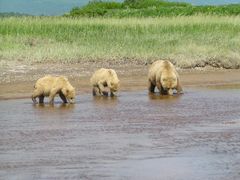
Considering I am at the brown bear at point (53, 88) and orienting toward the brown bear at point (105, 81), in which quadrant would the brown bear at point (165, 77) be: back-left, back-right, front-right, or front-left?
front-right

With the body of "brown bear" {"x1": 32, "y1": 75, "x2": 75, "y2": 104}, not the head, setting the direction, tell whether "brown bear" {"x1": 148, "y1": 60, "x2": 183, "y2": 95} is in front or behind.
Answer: in front

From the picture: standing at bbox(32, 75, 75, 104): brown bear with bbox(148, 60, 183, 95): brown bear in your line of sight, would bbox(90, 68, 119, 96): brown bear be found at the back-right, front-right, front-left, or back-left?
front-left

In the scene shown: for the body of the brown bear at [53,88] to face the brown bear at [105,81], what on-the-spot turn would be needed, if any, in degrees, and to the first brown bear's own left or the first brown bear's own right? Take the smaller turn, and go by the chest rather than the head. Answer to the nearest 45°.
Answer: approximately 45° to the first brown bear's own left

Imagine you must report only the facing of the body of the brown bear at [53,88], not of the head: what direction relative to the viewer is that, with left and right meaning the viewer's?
facing to the right of the viewer

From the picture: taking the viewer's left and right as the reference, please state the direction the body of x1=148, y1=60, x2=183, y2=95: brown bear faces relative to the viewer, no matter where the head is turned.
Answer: facing the viewer and to the right of the viewer

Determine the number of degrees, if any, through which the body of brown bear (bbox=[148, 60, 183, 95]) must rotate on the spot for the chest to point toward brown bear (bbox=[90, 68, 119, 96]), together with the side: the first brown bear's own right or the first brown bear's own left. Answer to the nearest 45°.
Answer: approximately 135° to the first brown bear's own right

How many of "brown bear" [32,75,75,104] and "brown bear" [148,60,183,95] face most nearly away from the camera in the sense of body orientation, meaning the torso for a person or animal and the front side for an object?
0

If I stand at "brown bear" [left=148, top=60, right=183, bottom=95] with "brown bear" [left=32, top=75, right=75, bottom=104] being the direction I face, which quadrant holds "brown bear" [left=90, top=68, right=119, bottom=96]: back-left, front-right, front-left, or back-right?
front-right

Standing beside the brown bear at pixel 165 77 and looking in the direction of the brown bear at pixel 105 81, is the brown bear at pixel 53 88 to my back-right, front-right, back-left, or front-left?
front-left

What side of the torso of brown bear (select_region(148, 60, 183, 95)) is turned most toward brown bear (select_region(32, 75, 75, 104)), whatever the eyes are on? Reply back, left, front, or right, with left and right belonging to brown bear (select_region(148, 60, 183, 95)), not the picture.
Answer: right

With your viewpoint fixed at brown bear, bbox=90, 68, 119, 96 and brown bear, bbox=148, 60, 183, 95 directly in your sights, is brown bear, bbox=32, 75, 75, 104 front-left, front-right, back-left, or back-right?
back-right
